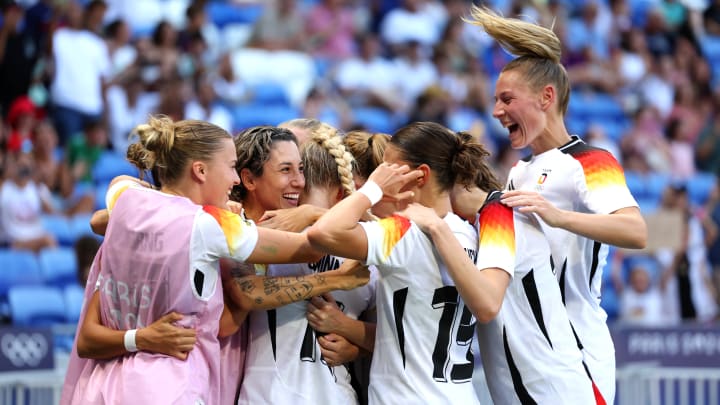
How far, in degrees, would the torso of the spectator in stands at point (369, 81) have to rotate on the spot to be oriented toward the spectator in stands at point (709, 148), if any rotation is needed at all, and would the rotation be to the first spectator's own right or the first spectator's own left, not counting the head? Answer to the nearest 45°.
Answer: approximately 90° to the first spectator's own left

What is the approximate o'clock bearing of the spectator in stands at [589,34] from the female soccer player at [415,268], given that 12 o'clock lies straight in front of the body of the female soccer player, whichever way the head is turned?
The spectator in stands is roughly at 2 o'clock from the female soccer player.

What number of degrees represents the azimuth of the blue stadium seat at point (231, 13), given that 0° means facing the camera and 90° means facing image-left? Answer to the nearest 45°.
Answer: approximately 0°

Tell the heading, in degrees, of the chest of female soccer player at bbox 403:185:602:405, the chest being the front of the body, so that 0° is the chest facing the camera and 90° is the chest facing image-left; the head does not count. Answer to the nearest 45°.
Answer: approximately 90°

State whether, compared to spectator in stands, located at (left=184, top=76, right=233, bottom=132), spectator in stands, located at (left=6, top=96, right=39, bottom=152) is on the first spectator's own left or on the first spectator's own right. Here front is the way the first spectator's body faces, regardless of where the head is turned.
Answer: on the first spectator's own right

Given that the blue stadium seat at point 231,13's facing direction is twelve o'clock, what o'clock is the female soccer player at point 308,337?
The female soccer player is roughly at 12 o'clock from the blue stadium seat.

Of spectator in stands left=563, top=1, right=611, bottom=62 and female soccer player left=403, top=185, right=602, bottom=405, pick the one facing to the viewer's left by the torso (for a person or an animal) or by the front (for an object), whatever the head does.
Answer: the female soccer player

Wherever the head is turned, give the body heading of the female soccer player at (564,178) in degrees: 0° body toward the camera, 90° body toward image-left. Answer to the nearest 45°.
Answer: approximately 45°

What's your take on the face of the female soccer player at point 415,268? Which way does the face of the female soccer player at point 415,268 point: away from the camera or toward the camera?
away from the camera

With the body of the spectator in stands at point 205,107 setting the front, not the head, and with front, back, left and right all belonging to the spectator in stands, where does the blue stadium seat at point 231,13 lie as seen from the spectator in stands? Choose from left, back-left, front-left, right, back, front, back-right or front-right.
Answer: back
